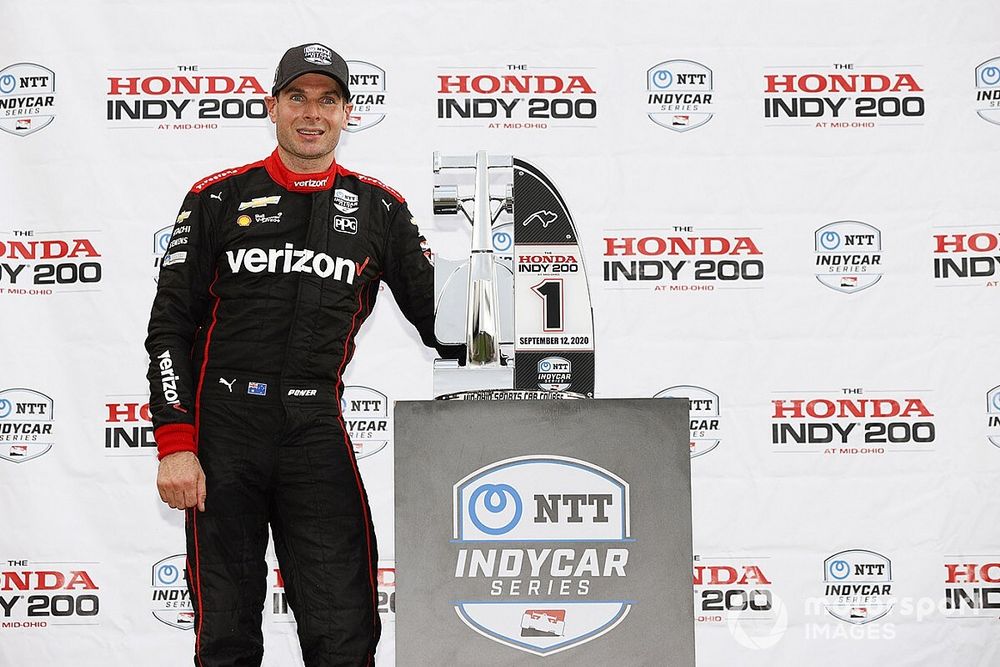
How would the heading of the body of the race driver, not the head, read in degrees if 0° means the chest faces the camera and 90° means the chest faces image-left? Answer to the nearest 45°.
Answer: approximately 0°

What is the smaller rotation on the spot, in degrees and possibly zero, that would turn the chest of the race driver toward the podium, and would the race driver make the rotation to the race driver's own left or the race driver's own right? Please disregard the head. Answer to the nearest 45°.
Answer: approximately 45° to the race driver's own left

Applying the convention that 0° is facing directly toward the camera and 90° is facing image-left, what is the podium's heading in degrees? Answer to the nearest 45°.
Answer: approximately 0°

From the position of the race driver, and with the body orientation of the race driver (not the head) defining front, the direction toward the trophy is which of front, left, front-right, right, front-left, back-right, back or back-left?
front-left
